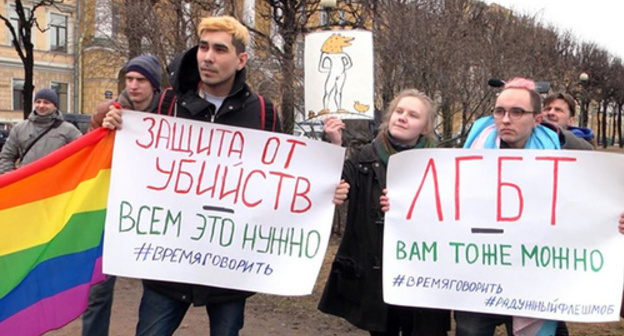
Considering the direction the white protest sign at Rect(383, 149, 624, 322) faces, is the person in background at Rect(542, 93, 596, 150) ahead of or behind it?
behind

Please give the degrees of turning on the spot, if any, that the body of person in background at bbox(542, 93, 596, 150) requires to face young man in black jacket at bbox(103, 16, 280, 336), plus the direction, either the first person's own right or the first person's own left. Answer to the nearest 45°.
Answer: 0° — they already face them

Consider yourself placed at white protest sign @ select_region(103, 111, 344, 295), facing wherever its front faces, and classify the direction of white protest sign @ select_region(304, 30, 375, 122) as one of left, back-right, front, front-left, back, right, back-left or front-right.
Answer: back-left

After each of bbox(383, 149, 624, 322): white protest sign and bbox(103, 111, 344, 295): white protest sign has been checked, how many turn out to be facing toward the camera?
2

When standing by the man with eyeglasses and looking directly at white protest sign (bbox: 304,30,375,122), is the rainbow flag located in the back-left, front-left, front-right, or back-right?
front-left

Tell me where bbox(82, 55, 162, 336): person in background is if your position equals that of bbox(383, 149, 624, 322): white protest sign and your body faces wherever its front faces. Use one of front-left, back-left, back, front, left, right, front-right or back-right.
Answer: right

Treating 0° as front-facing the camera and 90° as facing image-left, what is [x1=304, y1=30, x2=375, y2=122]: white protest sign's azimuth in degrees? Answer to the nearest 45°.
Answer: approximately 0°

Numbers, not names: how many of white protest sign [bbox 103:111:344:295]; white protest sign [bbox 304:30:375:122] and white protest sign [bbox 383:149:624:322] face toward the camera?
3

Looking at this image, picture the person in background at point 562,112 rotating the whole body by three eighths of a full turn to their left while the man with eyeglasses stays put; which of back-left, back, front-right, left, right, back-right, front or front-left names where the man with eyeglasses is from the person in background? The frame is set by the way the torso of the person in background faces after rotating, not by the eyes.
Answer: right

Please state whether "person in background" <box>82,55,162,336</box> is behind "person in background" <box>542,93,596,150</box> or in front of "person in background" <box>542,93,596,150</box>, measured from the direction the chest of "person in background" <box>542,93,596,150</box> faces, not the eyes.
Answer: in front

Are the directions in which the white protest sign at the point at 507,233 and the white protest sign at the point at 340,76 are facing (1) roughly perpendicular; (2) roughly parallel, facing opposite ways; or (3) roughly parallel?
roughly parallel

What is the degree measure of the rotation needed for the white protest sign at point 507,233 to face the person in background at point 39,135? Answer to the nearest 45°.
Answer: approximately 90° to its right

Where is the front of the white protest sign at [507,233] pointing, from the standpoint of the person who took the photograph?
facing the viewer

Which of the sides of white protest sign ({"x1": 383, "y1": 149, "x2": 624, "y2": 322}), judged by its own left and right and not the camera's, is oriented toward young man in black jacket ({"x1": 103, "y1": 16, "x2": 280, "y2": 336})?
right

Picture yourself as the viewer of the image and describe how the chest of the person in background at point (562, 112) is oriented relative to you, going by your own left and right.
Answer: facing the viewer and to the left of the viewer

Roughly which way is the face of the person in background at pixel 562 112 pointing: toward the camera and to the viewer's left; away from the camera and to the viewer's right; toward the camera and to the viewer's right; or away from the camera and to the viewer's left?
toward the camera and to the viewer's left
